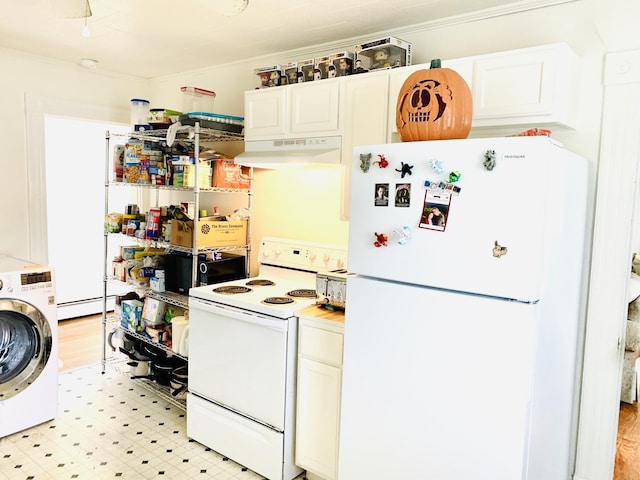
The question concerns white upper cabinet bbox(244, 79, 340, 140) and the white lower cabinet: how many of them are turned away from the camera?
0

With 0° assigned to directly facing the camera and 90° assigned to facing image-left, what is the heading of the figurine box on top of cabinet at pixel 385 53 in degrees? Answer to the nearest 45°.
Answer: approximately 45°

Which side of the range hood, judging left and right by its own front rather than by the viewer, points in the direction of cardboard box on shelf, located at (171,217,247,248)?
right

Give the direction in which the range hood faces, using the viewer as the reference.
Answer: facing the viewer and to the left of the viewer

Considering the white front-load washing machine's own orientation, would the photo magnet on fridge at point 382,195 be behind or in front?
in front

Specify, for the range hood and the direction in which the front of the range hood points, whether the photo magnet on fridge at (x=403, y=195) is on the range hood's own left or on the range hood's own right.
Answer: on the range hood's own left

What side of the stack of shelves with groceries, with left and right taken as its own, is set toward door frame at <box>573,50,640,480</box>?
left

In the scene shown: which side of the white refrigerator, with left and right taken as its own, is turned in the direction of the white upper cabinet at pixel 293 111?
right

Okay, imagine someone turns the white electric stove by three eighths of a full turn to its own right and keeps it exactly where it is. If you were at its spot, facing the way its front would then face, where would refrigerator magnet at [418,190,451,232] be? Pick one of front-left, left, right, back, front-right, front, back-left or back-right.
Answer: back-right

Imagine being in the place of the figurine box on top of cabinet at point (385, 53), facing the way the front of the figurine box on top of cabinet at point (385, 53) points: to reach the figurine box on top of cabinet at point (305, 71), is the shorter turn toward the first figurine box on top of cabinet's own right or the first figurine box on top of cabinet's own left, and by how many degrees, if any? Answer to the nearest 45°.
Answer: approximately 90° to the first figurine box on top of cabinet's own right
